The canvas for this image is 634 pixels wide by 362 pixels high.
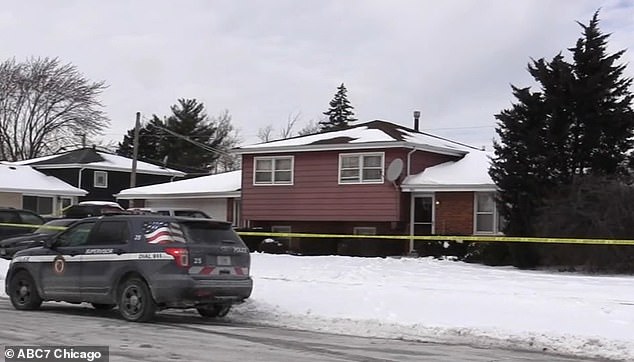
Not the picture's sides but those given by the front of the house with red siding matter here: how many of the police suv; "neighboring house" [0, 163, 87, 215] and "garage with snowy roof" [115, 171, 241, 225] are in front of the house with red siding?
1

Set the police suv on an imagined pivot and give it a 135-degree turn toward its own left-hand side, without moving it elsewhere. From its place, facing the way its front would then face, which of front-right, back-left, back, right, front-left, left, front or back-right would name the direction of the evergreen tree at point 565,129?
back-left

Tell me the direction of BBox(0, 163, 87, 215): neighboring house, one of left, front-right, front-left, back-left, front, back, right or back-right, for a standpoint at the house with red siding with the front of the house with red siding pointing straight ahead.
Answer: back-right

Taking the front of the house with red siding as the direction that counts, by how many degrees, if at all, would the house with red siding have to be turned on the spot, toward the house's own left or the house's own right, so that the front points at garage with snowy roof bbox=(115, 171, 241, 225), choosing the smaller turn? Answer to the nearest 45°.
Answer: approximately 135° to the house's own right

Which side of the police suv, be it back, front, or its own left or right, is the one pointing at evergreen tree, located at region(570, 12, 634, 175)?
right

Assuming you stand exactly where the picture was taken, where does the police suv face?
facing away from the viewer and to the left of the viewer

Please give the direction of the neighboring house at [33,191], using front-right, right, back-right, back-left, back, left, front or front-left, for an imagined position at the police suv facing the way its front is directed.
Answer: front-right

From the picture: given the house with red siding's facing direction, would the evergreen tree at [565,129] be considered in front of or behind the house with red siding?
in front

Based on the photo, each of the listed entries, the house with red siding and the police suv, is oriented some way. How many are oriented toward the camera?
1

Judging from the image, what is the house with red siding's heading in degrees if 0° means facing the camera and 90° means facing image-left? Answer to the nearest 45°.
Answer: approximately 0°

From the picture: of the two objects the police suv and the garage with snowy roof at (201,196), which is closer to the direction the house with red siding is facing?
the police suv

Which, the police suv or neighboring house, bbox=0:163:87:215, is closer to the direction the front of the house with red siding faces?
the police suv
